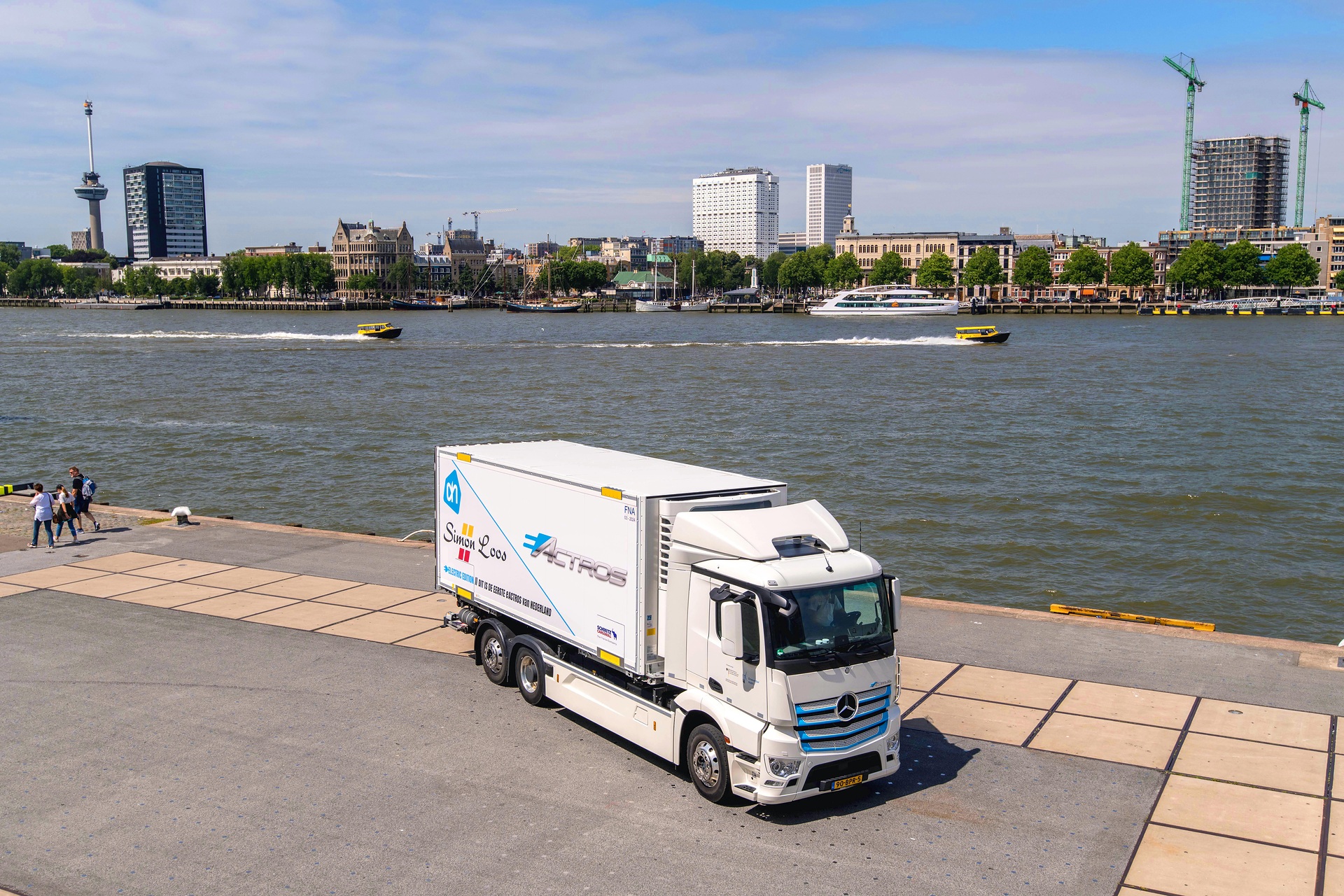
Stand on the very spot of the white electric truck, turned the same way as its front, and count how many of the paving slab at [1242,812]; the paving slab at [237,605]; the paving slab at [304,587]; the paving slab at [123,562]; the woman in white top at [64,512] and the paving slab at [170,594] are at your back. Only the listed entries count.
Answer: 5

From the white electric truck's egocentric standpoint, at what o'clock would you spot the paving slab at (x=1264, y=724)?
The paving slab is roughly at 10 o'clock from the white electric truck.

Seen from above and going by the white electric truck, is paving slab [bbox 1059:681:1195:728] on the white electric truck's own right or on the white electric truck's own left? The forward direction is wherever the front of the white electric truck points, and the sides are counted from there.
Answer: on the white electric truck's own left

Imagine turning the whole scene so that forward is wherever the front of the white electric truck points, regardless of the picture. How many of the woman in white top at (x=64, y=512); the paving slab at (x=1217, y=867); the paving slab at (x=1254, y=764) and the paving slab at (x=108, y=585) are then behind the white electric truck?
2

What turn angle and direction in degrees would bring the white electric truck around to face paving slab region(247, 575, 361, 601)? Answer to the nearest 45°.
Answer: approximately 180°

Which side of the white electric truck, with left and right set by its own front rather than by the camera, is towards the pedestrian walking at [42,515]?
back

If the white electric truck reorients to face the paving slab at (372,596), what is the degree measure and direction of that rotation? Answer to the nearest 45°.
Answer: approximately 180°

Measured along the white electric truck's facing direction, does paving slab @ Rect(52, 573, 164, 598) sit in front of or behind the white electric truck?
behind

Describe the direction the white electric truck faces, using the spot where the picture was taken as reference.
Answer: facing the viewer and to the right of the viewer

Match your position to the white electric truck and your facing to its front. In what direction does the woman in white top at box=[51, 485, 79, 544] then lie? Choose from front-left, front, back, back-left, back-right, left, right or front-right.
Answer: back

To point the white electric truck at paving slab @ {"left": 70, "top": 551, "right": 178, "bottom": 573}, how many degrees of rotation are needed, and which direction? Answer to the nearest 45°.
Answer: approximately 180°

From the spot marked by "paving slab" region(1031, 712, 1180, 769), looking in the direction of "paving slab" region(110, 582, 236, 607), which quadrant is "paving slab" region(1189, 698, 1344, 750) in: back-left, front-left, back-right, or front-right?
back-right

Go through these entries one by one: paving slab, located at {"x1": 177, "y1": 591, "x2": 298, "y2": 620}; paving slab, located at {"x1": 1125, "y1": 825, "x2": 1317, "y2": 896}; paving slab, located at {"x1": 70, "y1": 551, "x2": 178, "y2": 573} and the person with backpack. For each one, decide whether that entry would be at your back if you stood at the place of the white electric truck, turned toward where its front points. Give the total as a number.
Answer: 3

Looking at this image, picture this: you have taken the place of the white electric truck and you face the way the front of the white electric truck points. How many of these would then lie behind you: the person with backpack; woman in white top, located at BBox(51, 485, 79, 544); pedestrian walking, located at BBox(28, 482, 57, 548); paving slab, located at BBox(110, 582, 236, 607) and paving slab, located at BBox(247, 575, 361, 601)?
5

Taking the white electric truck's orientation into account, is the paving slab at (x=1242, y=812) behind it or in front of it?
in front

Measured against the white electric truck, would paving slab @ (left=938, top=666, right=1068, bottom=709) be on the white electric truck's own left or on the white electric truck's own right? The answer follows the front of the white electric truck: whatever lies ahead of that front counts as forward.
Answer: on the white electric truck's own left

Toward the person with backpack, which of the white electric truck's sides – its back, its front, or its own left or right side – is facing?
back

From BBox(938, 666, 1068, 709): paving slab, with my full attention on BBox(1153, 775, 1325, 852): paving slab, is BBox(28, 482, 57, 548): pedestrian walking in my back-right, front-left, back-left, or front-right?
back-right
